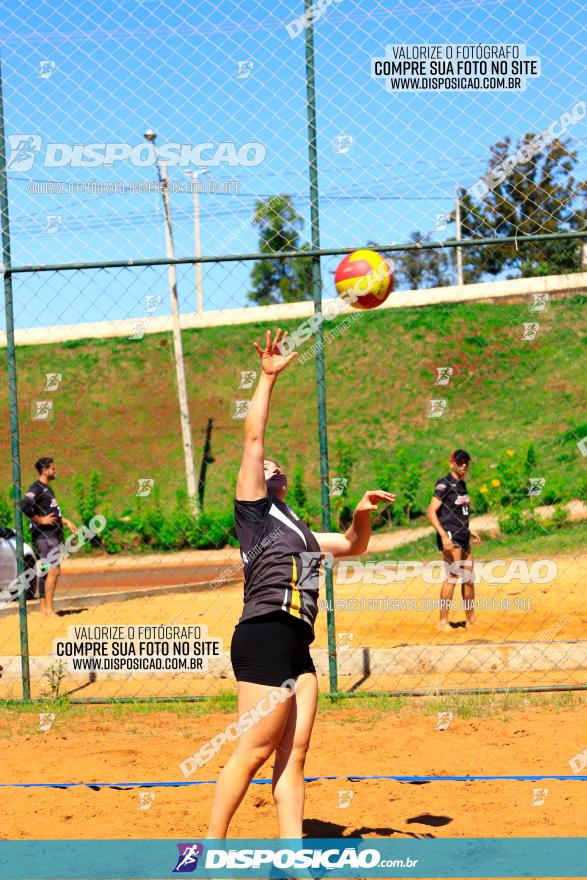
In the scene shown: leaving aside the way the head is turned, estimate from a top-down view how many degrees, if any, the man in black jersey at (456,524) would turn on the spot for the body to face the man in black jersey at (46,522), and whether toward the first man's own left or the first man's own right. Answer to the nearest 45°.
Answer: approximately 135° to the first man's own right

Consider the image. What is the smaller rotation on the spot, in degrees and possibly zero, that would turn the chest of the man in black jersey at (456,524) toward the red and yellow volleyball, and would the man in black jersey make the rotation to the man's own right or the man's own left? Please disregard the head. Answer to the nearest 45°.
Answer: approximately 45° to the man's own right

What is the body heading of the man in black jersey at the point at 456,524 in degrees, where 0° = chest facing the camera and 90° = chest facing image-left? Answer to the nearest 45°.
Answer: approximately 315°

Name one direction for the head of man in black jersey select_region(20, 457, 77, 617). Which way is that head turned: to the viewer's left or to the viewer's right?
to the viewer's right

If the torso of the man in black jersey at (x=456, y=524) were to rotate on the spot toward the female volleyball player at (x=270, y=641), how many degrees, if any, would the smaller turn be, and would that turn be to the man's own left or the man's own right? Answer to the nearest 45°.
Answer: approximately 45° to the man's own right

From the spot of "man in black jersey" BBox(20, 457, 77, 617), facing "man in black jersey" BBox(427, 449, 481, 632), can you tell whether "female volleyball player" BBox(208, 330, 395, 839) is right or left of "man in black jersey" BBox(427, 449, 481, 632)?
right
